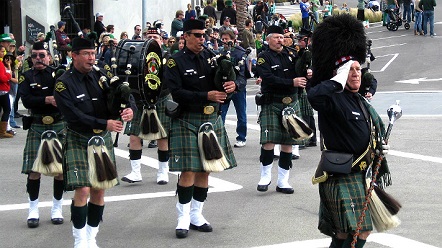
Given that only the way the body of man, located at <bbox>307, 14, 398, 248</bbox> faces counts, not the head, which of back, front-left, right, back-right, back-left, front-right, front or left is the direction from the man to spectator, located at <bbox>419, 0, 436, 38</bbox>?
back-left

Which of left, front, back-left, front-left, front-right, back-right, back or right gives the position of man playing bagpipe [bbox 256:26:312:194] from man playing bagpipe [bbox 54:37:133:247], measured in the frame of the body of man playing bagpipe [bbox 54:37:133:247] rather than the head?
left

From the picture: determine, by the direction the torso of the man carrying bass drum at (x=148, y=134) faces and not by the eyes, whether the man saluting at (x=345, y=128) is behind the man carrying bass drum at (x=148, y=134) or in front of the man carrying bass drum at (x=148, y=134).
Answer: in front

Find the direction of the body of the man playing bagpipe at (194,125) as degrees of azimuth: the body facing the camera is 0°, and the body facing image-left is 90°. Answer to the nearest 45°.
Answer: approximately 315°

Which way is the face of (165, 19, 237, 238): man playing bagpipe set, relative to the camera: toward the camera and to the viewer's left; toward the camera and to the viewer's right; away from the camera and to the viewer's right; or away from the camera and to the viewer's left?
toward the camera and to the viewer's right

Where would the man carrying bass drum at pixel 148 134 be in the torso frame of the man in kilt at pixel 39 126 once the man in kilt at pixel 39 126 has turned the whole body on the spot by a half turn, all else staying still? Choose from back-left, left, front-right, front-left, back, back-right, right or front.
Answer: front-right
